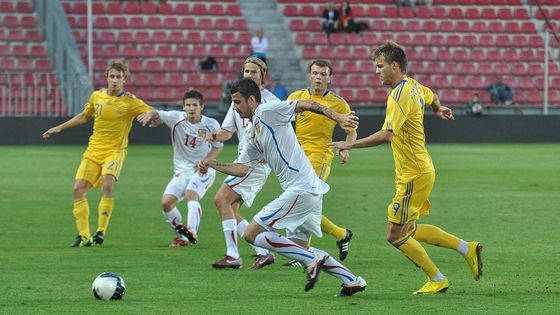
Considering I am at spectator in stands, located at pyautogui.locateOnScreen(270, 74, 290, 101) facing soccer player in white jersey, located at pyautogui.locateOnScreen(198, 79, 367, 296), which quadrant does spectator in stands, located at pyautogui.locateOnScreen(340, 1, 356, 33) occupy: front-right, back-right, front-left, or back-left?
back-left

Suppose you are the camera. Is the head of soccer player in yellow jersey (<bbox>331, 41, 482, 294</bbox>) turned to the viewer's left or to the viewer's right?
to the viewer's left

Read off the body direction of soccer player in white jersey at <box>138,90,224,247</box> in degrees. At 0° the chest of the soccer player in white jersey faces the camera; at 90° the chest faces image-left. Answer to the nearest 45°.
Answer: approximately 0°

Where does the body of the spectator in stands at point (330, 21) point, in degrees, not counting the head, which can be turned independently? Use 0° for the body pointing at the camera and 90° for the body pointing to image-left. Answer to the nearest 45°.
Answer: approximately 0°

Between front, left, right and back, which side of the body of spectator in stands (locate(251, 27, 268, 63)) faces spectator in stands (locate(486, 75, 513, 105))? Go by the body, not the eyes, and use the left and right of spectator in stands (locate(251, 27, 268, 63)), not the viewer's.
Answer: left
